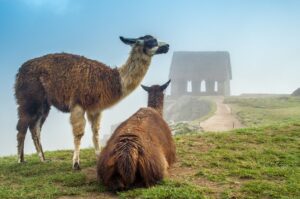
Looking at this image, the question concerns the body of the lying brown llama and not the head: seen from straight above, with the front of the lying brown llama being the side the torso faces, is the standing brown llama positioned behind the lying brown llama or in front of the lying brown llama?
in front

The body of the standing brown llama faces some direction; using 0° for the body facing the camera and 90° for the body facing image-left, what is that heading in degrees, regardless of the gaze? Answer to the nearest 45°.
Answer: approximately 270°

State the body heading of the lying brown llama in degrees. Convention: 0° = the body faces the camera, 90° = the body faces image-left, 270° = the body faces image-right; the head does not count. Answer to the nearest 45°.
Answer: approximately 180°

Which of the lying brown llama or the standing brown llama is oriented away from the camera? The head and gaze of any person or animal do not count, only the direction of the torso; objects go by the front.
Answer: the lying brown llama

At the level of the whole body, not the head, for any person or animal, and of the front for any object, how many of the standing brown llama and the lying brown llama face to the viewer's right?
1

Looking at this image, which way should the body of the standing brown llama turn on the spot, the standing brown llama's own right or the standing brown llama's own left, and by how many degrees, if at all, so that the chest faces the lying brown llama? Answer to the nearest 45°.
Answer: approximately 90° to the standing brown llama's own right

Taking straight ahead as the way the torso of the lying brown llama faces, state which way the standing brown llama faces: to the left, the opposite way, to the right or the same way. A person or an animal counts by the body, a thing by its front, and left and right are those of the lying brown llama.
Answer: to the right
